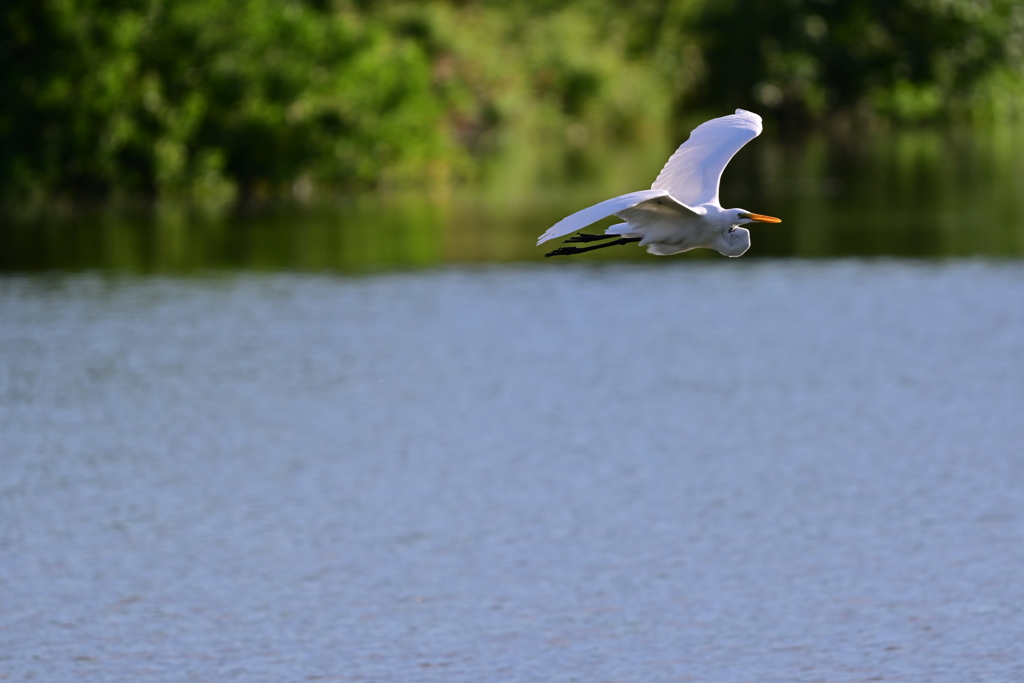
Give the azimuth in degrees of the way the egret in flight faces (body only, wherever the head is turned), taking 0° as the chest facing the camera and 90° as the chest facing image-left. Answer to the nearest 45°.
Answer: approximately 270°
